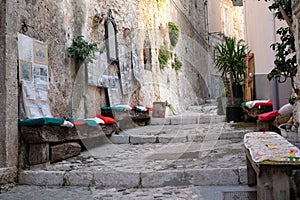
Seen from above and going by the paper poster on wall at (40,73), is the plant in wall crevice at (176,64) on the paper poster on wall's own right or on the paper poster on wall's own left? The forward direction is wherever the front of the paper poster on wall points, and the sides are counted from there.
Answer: on the paper poster on wall's own left

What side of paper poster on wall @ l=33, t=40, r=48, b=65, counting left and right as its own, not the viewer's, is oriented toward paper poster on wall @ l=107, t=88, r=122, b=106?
left

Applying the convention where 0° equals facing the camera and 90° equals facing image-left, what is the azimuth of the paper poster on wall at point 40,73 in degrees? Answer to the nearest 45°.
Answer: approximately 315°

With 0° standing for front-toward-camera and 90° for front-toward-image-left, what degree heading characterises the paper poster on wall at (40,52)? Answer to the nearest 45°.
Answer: approximately 315°

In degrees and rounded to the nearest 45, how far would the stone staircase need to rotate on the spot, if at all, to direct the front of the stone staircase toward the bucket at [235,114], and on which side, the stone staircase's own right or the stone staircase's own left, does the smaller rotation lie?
approximately 135° to the stone staircase's own left

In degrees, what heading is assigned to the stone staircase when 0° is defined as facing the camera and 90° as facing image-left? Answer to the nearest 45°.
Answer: approximately 0°

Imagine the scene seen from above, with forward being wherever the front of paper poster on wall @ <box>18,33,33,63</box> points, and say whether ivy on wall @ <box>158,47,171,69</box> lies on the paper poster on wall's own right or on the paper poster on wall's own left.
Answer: on the paper poster on wall's own left
